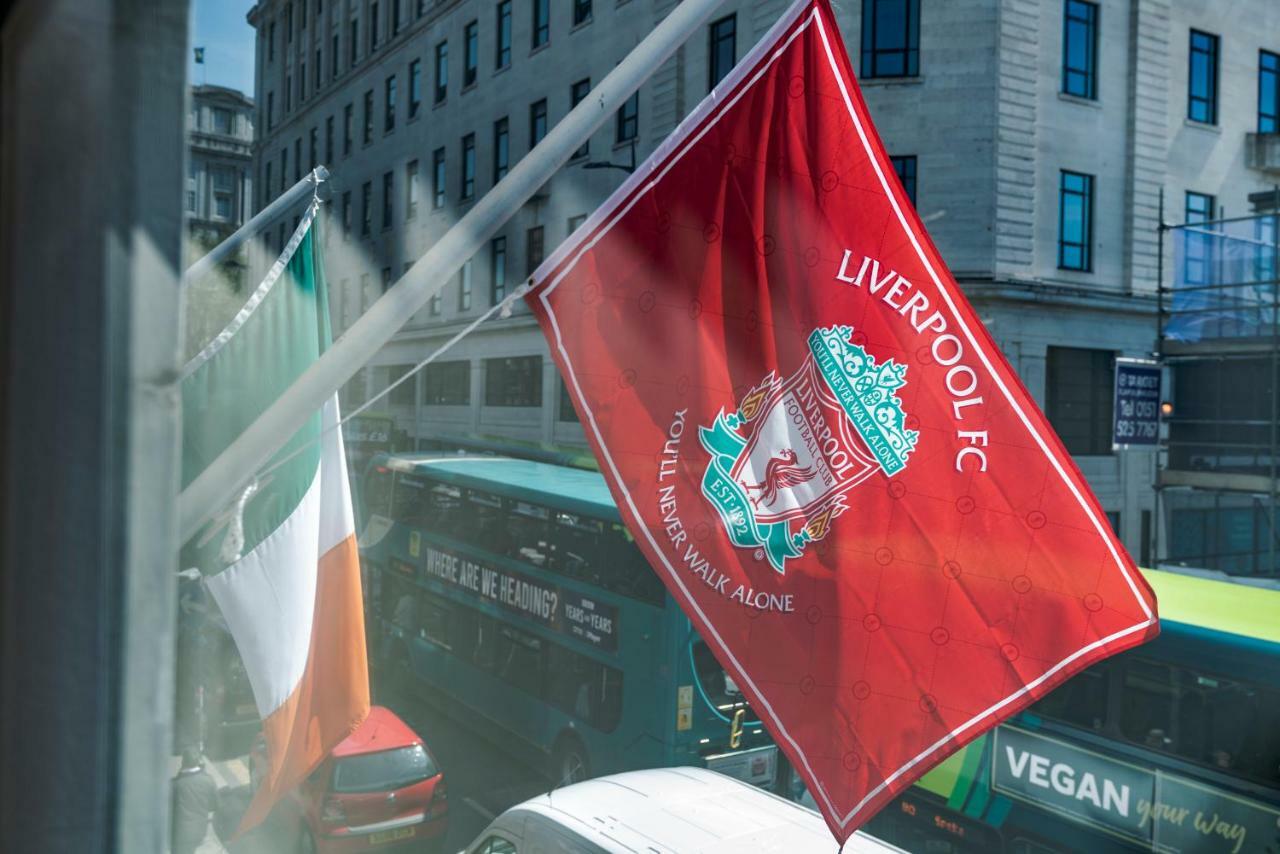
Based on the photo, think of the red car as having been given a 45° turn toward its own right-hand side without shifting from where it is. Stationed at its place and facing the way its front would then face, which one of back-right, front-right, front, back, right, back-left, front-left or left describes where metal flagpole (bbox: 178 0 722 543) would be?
back

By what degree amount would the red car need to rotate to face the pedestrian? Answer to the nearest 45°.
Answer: approximately 135° to its left

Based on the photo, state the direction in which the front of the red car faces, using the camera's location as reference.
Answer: facing away from the viewer and to the left of the viewer

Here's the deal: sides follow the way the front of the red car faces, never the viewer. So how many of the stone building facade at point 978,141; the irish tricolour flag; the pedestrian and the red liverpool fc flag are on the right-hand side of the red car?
1

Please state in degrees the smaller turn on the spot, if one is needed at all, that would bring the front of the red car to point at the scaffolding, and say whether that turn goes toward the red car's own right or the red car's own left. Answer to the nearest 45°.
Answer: approximately 90° to the red car's own right

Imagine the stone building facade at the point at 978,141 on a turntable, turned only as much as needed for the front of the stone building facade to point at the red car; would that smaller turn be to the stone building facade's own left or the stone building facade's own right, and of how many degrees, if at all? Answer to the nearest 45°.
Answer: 0° — it already faces it

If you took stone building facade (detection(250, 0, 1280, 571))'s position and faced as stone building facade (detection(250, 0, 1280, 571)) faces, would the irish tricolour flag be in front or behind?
in front
